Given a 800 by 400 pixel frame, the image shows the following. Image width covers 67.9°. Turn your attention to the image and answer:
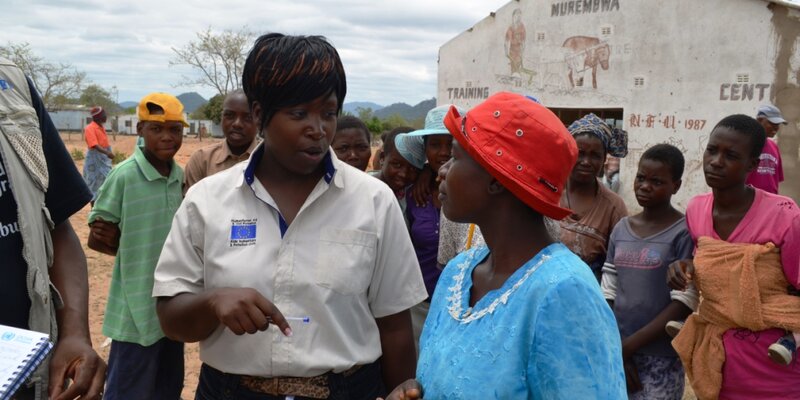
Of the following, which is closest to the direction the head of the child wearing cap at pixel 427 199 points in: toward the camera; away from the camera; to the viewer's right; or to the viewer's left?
toward the camera

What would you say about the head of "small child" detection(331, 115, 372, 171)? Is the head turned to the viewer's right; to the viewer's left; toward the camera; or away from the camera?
toward the camera

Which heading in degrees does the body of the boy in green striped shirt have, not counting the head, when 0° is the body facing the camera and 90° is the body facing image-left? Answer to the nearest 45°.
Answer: approximately 315°

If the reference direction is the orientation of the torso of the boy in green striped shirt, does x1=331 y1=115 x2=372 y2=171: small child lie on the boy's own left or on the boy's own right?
on the boy's own left

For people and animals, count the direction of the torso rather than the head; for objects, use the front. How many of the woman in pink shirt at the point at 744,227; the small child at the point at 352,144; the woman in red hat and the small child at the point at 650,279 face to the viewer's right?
0

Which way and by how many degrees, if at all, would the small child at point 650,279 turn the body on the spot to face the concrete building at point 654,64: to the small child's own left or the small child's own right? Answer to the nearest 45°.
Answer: approximately 135° to the small child's own right

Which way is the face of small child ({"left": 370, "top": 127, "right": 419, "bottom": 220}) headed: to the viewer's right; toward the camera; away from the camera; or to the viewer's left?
toward the camera

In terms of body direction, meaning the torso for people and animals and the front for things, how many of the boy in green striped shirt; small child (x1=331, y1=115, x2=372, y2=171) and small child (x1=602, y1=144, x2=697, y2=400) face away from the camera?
0

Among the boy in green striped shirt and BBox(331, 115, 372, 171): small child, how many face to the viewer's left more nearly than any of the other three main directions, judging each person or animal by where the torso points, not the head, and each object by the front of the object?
0

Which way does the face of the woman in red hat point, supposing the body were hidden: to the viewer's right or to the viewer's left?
to the viewer's left

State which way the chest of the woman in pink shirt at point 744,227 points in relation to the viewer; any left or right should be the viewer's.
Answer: facing the viewer and to the left of the viewer

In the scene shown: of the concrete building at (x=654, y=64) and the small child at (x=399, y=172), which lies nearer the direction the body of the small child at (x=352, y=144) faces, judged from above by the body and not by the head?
the small child

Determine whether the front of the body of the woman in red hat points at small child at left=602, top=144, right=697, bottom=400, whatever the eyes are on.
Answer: no

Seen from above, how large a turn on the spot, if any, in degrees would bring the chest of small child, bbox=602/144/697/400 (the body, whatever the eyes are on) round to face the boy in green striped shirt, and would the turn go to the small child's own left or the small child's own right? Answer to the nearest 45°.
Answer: approximately 45° to the small child's own right

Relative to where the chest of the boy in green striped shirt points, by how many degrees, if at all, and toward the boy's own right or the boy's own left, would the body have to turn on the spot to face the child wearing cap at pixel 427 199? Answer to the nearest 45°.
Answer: approximately 45° to the boy's own left
